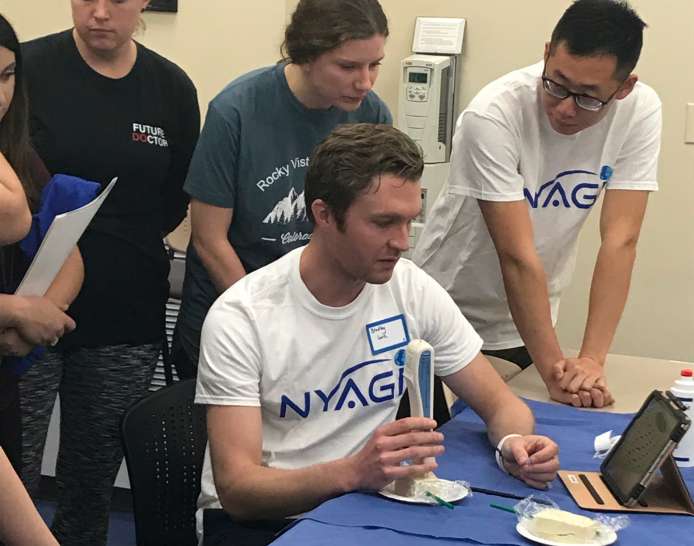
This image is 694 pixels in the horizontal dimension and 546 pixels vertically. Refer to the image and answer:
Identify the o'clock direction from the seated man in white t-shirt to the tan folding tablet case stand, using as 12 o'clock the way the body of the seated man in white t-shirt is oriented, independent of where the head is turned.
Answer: The tan folding tablet case stand is roughly at 11 o'clock from the seated man in white t-shirt.

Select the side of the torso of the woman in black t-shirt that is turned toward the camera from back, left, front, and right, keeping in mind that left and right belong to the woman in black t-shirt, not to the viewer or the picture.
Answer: front

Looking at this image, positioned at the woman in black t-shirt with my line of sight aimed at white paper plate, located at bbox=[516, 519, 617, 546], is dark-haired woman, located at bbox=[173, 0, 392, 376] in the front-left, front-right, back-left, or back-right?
front-left

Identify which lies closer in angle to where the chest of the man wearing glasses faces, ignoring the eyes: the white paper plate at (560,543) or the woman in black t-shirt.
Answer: the white paper plate

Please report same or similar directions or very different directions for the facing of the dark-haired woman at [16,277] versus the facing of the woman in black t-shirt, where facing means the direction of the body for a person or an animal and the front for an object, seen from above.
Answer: same or similar directions

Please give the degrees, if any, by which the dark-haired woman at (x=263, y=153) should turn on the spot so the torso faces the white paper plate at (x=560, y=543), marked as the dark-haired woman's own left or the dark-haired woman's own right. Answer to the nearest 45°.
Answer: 0° — they already face it

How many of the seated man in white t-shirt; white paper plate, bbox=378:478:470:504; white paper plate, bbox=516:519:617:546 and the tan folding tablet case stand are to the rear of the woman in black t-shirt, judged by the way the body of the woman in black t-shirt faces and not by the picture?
0

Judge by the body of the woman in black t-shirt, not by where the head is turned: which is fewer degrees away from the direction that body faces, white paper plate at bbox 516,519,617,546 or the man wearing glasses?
the white paper plate

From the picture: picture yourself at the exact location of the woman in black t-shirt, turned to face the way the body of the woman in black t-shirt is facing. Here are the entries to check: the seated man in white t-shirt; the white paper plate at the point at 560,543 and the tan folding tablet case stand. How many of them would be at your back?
0

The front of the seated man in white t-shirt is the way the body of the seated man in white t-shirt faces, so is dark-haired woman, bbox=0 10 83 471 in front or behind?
behind

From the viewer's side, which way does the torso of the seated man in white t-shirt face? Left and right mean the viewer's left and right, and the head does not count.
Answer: facing the viewer and to the right of the viewer

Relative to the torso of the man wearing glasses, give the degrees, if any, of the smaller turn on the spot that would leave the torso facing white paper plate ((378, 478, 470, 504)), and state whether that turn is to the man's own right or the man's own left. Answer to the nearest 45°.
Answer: approximately 45° to the man's own right

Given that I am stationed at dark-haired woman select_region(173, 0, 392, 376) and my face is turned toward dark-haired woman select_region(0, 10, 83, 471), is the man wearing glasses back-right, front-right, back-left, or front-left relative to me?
back-left

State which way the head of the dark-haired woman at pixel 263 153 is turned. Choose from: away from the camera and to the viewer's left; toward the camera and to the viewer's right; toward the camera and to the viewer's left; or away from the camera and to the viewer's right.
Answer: toward the camera and to the viewer's right

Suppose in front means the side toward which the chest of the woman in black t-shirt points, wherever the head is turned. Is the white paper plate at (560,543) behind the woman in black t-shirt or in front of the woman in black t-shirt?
in front

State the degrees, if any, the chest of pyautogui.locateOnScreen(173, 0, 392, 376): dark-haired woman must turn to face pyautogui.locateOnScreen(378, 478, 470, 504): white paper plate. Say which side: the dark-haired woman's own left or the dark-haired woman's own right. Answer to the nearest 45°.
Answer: approximately 45° to the dark-haired woman's own right
